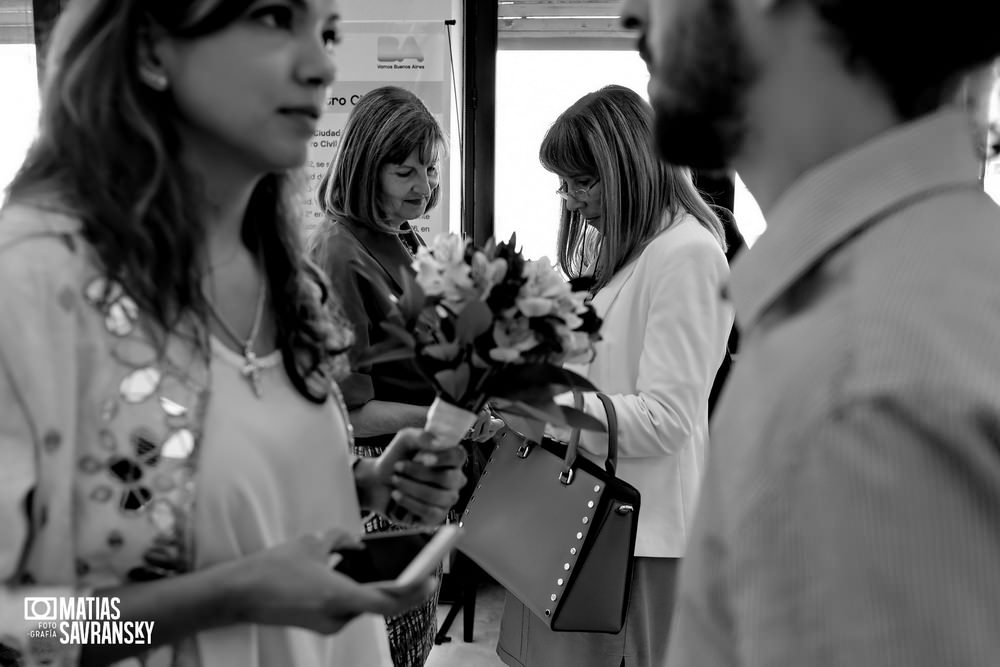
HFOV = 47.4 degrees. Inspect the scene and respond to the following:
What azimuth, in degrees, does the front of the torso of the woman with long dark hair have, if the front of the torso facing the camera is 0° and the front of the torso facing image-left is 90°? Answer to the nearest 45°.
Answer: approximately 315°

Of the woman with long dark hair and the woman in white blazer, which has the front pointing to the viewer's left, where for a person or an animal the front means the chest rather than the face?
the woman in white blazer

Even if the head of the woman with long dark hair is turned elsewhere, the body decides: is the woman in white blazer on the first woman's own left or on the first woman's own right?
on the first woman's own left

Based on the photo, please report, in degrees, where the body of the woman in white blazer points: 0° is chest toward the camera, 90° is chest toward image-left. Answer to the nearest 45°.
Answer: approximately 90°

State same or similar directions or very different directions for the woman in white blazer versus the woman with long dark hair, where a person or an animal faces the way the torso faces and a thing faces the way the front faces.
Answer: very different directions

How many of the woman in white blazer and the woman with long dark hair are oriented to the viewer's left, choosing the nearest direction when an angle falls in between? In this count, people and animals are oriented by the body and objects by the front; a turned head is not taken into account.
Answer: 1
